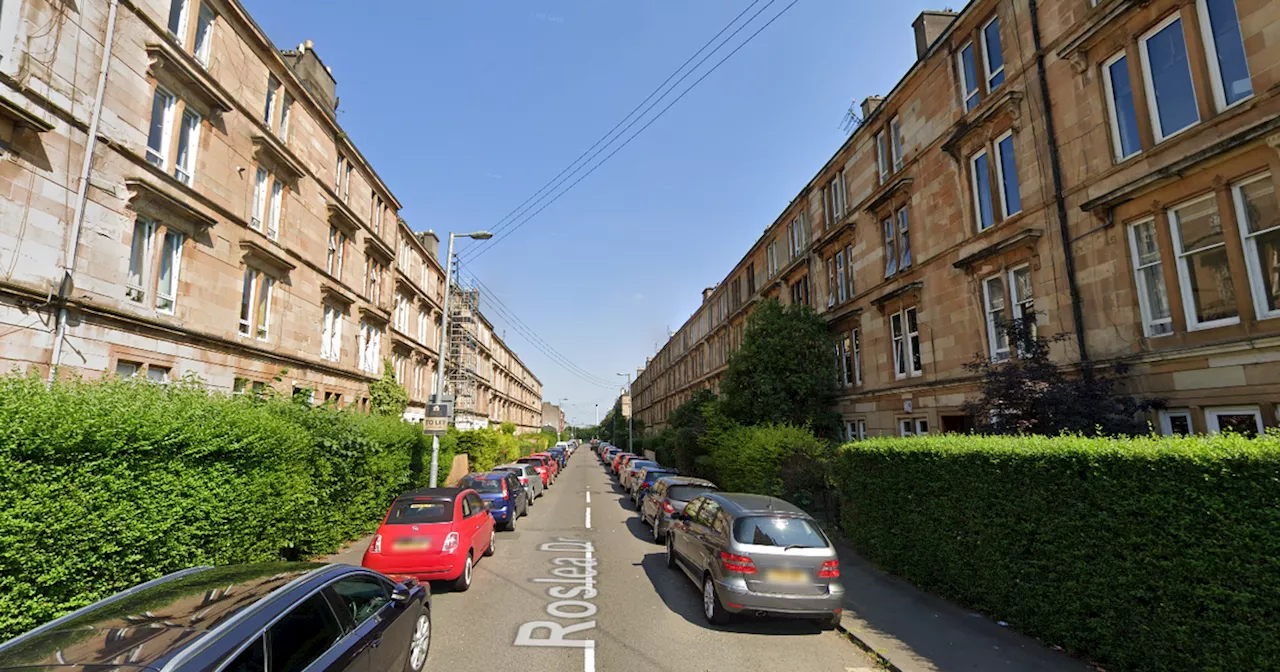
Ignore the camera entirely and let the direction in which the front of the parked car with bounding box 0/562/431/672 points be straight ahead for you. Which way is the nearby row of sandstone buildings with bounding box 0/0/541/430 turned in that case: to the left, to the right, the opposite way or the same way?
to the right

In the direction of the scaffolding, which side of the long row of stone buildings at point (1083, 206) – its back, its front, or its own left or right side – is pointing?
right

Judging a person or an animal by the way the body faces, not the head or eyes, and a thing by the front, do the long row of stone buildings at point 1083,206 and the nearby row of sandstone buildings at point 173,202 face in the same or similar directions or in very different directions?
very different directions

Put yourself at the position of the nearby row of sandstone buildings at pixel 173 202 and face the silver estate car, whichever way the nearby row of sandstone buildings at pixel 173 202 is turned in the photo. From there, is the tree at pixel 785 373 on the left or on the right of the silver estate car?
left

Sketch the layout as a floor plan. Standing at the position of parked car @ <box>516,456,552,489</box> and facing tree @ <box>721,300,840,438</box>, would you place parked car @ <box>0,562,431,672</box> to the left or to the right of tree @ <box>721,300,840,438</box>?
right

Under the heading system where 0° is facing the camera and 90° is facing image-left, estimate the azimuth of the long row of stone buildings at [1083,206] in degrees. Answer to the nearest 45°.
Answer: approximately 45°

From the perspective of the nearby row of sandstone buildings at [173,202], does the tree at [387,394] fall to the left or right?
on its left

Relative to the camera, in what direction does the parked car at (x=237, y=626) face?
facing away from the viewer and to the right of the viewer

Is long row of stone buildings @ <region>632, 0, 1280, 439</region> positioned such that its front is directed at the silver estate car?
yes
